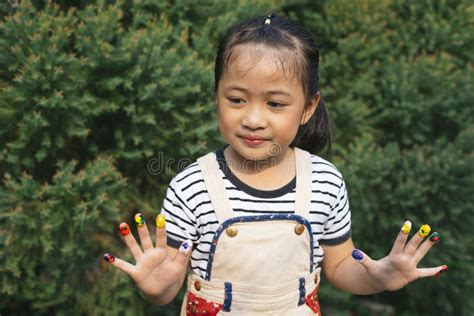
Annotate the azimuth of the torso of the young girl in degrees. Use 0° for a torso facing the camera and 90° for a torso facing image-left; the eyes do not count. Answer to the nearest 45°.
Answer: approximately 0°
